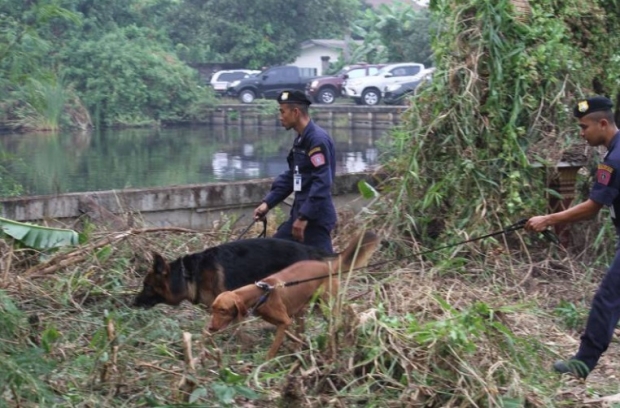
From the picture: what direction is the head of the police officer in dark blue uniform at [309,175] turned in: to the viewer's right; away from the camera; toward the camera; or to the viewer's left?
to the viewer's left

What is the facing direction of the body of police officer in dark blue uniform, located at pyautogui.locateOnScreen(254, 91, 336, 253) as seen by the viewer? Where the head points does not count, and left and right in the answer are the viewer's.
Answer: facing to the left of the viewer

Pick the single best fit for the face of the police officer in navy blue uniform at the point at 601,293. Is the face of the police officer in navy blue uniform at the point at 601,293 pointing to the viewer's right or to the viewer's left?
to the viewer's left

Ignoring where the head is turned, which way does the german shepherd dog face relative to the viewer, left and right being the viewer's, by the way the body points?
facing to the left of the viewer

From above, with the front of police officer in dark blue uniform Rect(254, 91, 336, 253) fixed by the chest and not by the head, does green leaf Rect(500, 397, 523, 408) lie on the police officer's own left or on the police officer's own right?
on the police officer's own left

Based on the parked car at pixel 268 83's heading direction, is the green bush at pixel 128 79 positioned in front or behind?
in front

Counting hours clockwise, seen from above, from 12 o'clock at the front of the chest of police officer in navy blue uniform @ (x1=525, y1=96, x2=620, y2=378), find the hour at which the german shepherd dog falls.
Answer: The german shepherd dog is roughly at 12 o'clock from the police officer in navy blue uniform.

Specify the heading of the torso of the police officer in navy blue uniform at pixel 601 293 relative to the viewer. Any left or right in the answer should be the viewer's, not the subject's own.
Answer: facing to the left of the viewer

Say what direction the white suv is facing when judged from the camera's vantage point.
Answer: facing the viewer and to the left of the viewer

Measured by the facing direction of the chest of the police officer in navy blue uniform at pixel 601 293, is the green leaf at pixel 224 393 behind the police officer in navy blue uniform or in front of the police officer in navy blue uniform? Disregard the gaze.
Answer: in front

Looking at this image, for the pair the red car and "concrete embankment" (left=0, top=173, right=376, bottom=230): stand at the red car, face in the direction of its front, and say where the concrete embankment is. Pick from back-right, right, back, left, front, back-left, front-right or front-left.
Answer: front-left

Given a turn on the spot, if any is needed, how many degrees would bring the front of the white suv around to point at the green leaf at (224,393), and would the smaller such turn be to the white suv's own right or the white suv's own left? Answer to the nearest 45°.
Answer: approximately 45° to the white suv's own left

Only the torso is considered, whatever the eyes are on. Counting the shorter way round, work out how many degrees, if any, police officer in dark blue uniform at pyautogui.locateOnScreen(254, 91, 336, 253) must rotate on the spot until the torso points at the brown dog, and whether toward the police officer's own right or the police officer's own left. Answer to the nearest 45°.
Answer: approximately 90° to the police officer's own left

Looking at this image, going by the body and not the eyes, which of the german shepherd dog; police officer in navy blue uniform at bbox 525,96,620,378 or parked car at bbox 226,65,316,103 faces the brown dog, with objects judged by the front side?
the police officer in navy blue uniform
